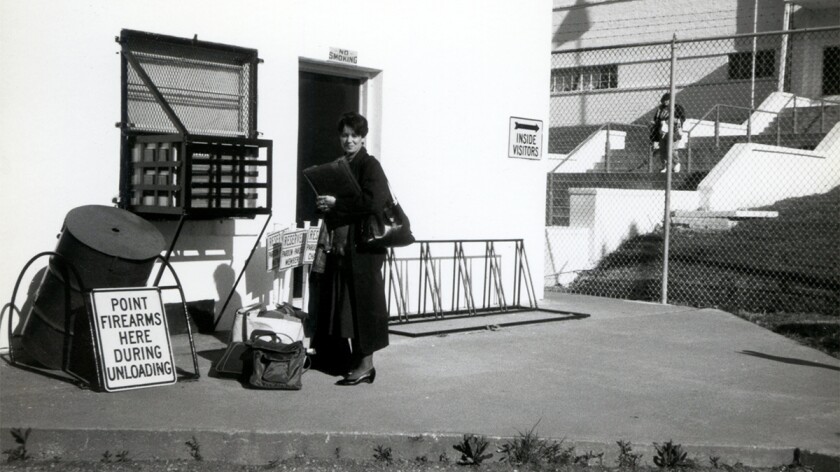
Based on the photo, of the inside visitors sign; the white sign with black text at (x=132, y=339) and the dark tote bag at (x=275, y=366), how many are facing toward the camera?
3

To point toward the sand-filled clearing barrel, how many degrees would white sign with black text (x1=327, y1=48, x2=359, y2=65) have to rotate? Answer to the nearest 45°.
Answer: approximately 45° to its right

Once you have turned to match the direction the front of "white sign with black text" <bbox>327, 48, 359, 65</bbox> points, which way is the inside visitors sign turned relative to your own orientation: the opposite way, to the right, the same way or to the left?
the same way

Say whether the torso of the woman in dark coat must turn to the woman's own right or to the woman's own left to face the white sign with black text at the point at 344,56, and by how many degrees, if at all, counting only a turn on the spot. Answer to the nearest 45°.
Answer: approximately 135° to the woman's own right

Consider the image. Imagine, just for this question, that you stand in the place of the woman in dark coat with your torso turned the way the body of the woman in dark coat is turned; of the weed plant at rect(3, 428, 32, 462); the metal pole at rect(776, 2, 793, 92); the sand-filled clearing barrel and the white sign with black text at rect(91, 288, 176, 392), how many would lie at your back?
1

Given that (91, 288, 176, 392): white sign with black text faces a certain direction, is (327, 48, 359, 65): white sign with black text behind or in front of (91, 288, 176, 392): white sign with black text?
behind

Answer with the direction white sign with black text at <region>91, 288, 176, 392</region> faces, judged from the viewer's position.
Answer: facing the viewer

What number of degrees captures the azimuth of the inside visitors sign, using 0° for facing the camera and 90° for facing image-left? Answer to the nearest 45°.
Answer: approximately 0°

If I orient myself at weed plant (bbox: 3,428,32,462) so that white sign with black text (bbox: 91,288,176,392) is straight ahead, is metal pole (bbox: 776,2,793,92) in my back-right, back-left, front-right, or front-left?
front-right

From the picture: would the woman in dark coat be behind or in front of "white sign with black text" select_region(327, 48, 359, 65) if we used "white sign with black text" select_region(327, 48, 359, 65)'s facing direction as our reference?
in front

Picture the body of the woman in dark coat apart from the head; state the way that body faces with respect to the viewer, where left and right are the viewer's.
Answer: facing the viewer and to the left of the viewer

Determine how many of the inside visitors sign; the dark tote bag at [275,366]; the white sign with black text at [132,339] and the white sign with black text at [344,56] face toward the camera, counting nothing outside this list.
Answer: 4

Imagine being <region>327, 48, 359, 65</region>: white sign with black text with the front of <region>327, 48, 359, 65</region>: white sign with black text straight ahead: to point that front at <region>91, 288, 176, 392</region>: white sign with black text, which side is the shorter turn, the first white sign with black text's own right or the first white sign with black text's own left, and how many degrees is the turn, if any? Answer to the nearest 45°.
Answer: approximately 45° to the first white sign with black text's own right

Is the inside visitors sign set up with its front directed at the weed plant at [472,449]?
yes

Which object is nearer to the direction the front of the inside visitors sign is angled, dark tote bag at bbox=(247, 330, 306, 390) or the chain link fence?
the dark tote bag

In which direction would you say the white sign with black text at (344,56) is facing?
toward the camera
